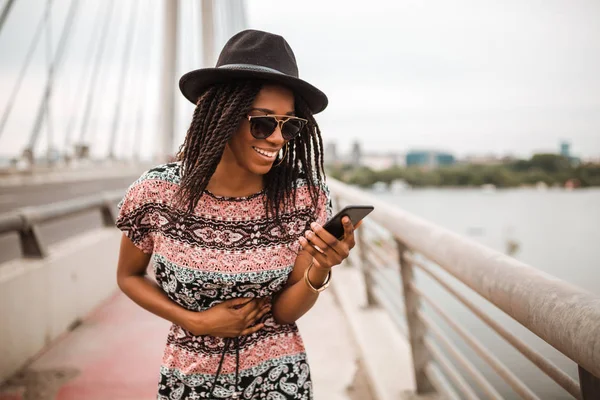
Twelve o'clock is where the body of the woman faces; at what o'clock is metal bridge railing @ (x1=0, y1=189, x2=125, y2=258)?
The metal bridge railing is roughly at 5 o'clock from the woman.

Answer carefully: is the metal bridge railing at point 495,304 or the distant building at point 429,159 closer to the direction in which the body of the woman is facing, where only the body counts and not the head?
the metal bridge railing

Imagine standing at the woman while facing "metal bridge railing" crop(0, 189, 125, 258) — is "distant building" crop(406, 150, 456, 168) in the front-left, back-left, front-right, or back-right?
front-right

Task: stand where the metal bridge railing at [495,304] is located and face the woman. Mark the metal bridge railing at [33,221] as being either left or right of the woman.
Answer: right

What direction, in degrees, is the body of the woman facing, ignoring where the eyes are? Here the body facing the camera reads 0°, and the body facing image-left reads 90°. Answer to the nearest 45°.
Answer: approximately 0°

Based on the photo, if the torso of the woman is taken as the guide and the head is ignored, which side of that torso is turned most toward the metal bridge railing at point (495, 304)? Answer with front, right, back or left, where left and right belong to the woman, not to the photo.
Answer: left

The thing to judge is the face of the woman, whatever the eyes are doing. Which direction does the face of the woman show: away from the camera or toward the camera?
toward the camera

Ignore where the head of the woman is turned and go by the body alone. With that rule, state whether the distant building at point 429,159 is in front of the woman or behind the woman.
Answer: behind
